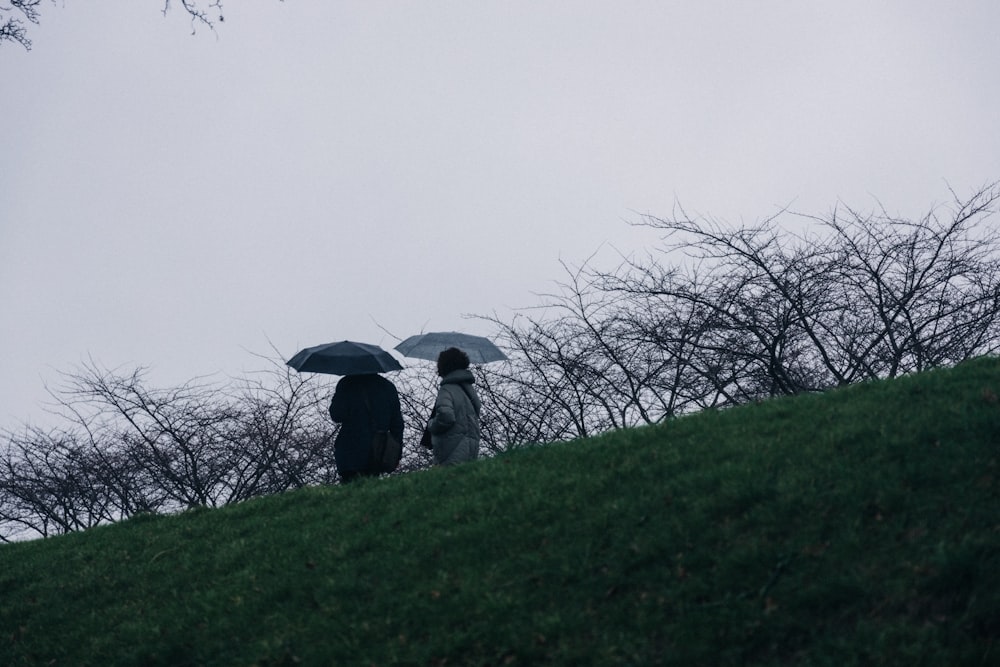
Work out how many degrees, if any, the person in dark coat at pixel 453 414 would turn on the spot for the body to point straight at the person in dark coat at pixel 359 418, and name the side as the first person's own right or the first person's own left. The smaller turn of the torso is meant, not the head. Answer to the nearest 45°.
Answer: approximately 45° to the first person's own left

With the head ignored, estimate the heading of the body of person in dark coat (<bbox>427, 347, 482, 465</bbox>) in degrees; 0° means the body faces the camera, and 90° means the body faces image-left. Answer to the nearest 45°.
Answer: approximately 135°
